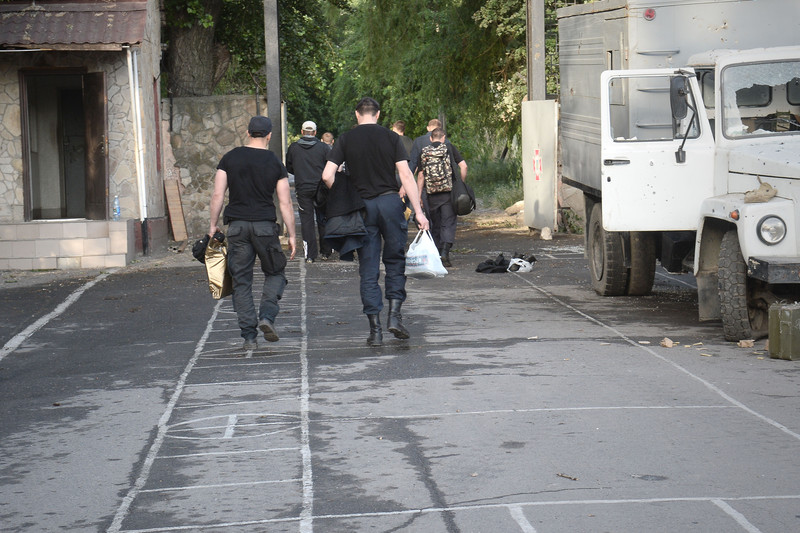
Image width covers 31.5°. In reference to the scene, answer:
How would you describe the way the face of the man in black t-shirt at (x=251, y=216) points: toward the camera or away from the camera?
away from the camera

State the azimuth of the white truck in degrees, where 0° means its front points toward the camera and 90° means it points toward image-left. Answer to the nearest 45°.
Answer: approximately 315°

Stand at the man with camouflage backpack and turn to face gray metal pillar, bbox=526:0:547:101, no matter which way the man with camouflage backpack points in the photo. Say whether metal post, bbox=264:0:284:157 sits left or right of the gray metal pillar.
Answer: left

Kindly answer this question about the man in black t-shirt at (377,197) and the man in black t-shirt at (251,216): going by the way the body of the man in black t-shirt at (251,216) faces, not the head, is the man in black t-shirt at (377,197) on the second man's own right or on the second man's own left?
on the second man's own right

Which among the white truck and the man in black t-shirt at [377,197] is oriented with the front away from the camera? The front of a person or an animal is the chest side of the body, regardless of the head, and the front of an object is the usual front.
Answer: the man in black t-shirt

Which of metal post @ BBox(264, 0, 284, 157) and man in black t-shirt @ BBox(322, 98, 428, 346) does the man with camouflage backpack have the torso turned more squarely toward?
the metal post

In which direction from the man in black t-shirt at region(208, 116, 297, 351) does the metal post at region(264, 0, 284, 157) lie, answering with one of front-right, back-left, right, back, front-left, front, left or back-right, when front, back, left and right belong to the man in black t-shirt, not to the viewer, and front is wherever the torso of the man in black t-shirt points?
front

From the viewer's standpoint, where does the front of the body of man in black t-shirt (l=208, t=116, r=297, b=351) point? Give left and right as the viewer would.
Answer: facing away from the viewer

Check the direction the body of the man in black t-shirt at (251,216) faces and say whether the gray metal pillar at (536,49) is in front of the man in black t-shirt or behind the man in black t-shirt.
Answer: in front

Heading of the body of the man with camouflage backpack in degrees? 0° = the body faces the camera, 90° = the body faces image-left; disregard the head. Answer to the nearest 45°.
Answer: approximately 180°

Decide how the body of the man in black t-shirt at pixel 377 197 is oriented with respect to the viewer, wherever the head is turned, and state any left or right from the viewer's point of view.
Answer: facing away from the viewer

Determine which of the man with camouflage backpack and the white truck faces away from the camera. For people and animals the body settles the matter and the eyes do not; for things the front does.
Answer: the man with camouflage backpack
